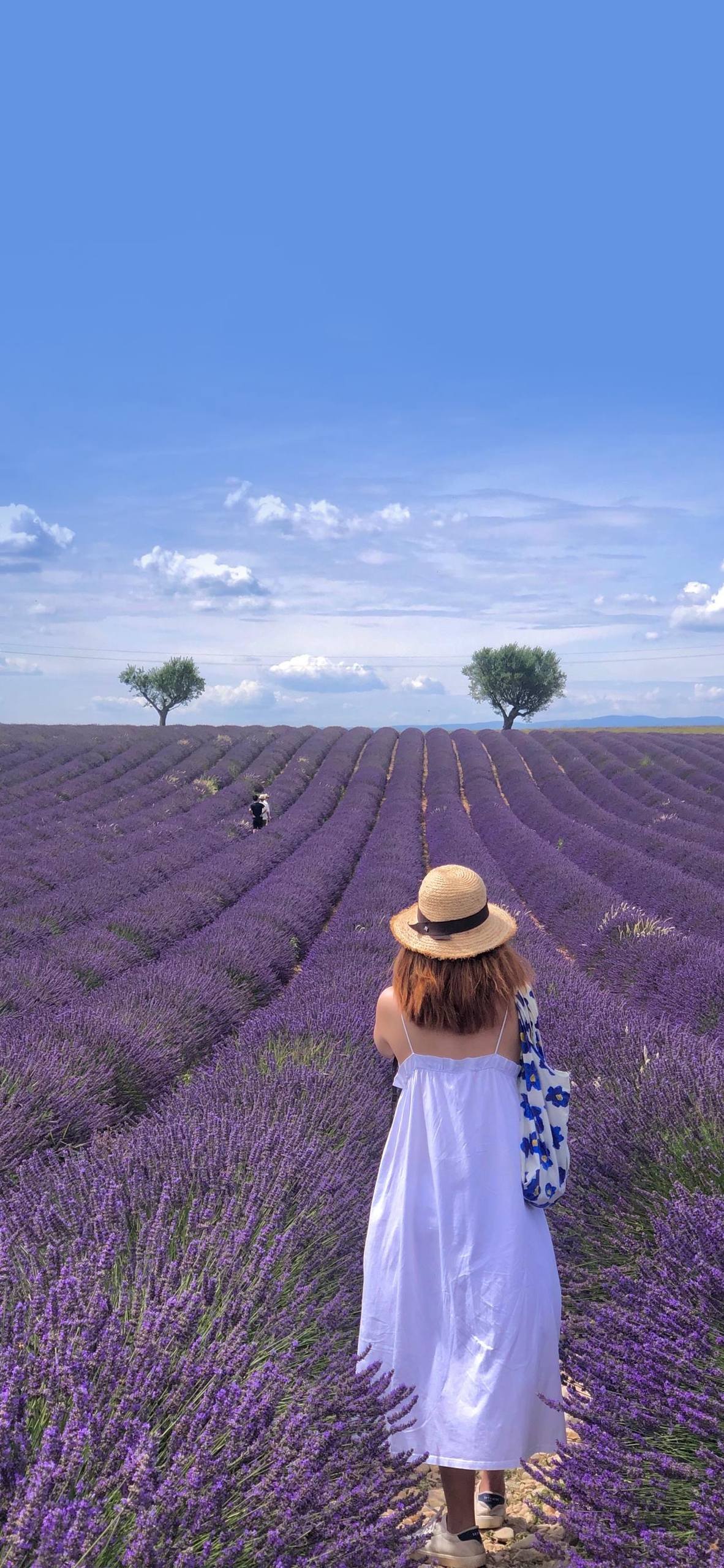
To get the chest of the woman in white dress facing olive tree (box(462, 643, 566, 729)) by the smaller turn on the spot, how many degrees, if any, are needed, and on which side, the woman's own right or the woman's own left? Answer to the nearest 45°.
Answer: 0° — they already face it

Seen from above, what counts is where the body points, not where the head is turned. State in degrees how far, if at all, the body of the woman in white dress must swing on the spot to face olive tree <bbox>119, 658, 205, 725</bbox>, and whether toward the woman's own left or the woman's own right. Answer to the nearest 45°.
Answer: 0° — they already face it

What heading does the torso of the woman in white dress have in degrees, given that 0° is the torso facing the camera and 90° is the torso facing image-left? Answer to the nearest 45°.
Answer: approximately 180°

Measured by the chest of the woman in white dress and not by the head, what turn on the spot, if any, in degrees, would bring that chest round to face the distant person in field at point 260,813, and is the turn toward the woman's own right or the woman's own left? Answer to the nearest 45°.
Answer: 0° — they already face them

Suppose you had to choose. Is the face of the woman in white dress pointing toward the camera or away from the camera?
away from the camera
